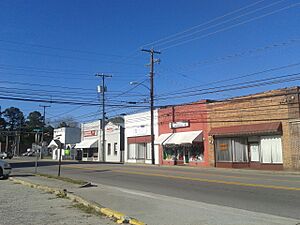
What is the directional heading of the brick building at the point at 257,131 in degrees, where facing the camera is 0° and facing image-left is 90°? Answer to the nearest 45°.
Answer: approximately 45°

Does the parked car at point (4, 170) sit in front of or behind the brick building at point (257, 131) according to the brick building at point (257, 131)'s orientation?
in front

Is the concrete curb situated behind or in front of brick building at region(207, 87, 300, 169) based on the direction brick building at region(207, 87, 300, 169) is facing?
in front

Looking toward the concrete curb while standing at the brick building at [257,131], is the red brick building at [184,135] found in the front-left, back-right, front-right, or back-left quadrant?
back-right

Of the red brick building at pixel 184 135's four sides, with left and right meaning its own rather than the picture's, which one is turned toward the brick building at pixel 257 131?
left

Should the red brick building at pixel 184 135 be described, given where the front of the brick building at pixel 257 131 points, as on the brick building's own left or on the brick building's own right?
on the brick building's own right

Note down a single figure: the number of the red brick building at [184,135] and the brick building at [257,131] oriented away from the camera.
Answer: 0

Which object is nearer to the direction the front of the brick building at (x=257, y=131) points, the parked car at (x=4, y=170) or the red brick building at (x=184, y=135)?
the parked car
